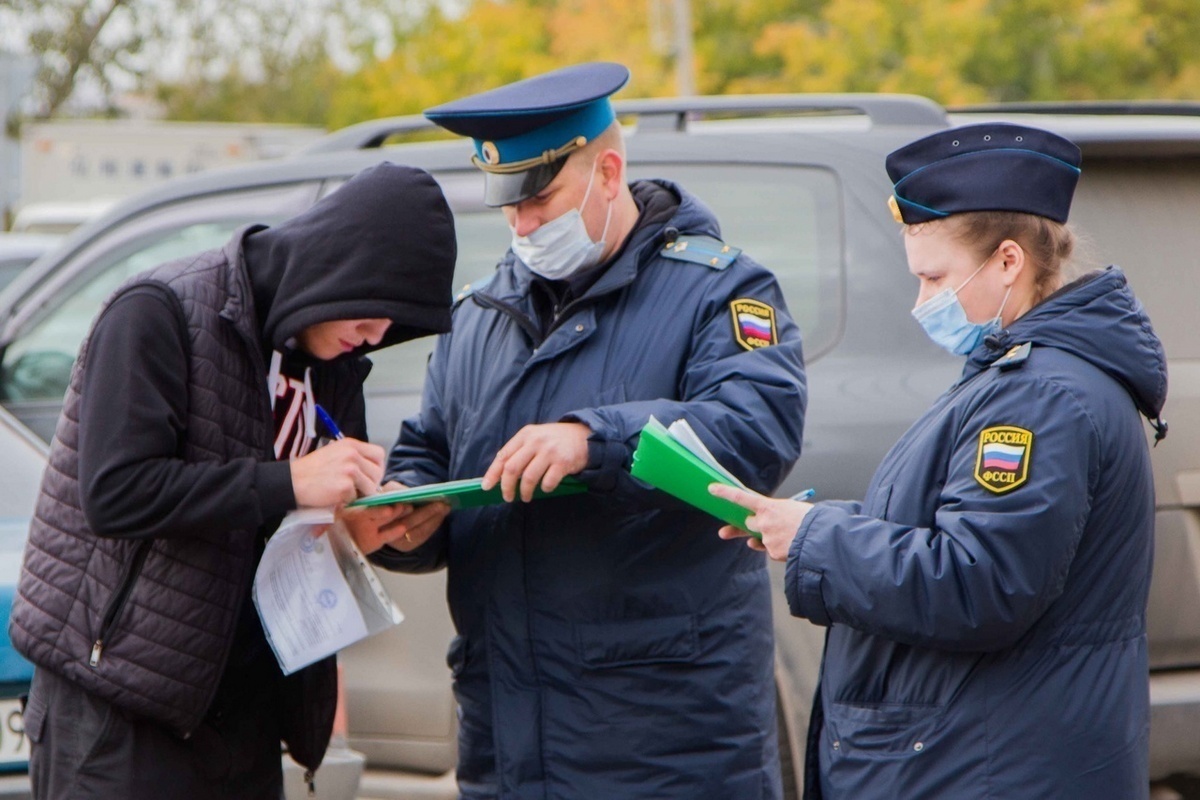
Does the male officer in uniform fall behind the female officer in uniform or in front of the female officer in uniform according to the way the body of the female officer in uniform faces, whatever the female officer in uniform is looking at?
in front

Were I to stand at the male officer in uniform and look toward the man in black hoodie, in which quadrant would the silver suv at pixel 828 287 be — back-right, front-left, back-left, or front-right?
back-right

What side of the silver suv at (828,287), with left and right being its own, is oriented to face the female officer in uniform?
left

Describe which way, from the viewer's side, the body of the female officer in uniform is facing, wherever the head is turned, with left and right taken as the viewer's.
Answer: facing to the left of the viewer

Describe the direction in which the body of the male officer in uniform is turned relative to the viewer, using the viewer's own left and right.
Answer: facing the viewer and to the left of the viewer

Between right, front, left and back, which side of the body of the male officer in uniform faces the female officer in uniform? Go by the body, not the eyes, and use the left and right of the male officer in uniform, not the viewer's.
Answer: left

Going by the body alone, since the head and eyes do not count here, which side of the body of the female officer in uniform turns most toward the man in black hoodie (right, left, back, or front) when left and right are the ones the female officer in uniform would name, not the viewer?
front

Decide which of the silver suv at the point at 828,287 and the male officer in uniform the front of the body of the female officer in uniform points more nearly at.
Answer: the male officer in uniform

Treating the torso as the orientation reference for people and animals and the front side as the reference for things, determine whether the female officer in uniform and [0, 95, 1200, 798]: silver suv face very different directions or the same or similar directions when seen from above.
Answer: same or similar directions

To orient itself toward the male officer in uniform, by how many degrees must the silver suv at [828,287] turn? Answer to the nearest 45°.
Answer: approximately 45° to its left

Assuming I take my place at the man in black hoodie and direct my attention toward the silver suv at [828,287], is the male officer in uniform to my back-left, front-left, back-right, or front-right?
front-right

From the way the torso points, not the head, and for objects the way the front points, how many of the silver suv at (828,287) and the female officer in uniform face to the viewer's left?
2

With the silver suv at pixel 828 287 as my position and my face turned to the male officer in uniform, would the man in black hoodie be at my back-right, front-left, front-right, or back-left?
front-right

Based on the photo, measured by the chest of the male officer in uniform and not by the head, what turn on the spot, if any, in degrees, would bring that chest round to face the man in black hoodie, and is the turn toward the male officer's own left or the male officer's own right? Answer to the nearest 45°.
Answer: approximately 45° to the male officer's own right

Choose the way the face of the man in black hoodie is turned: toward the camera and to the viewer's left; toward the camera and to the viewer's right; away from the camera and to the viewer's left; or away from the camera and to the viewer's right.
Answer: toward the camera and to the viewer's right

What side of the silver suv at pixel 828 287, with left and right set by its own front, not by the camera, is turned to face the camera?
left

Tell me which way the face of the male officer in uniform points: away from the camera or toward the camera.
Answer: toward the camera
